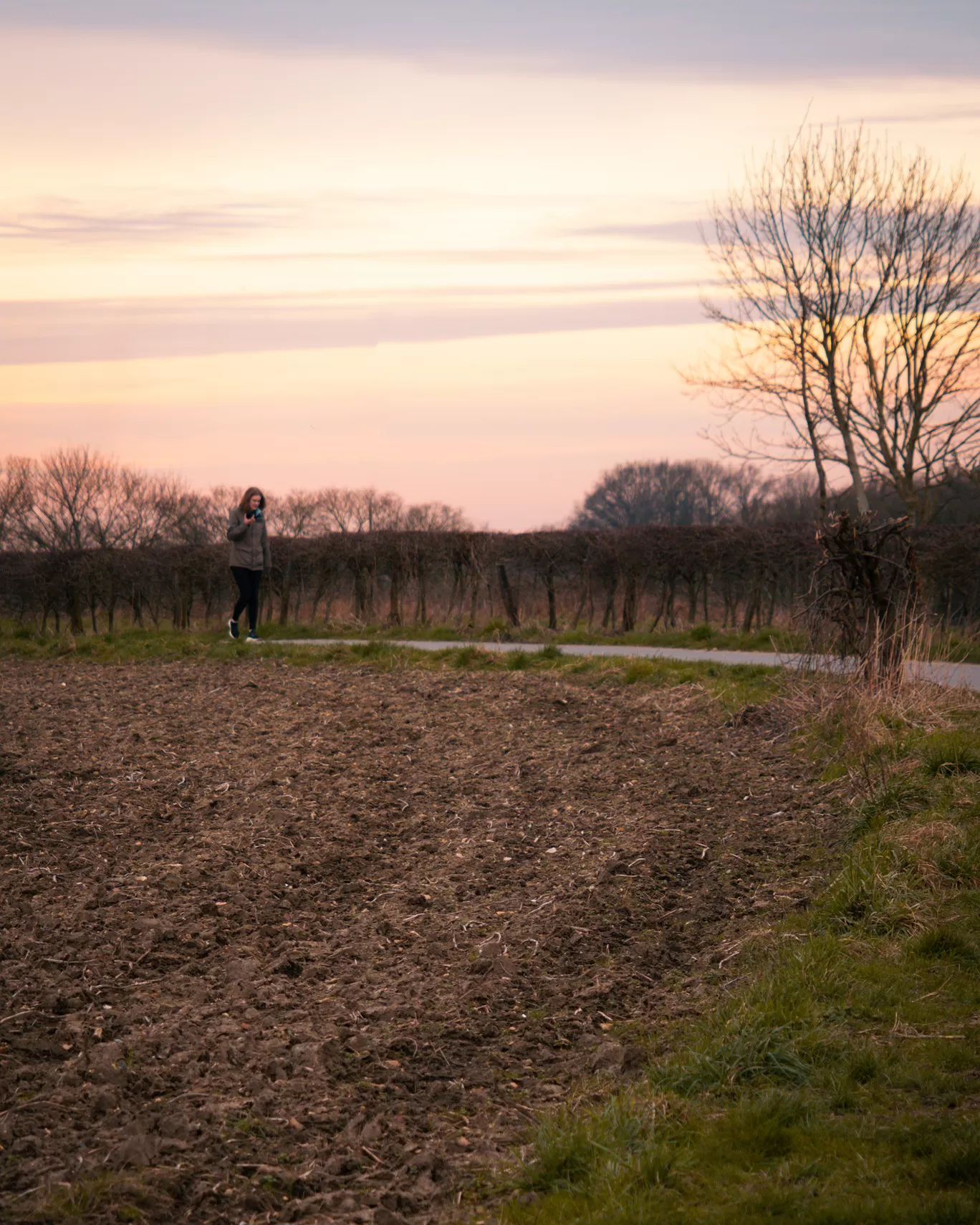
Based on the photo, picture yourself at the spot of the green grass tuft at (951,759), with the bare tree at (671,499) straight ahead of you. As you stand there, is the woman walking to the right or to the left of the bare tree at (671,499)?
left

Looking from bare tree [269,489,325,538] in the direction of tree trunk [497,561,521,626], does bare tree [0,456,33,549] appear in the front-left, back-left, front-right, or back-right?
back-right

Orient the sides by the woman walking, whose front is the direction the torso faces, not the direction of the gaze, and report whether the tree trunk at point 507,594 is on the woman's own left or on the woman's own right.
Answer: on the woman's own left

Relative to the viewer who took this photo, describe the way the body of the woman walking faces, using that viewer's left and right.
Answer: facing the viewer and to the right of the viewer

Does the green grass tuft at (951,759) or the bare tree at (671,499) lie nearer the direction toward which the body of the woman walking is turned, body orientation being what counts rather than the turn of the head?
the green grass tuft

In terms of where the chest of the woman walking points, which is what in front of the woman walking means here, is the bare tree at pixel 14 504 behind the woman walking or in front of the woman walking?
behind

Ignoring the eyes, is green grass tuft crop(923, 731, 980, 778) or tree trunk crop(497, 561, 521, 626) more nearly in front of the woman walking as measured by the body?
the green grass tuft

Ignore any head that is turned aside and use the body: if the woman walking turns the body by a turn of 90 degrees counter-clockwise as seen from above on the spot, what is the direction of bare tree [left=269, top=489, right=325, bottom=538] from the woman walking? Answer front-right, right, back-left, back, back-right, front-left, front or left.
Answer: front-left
